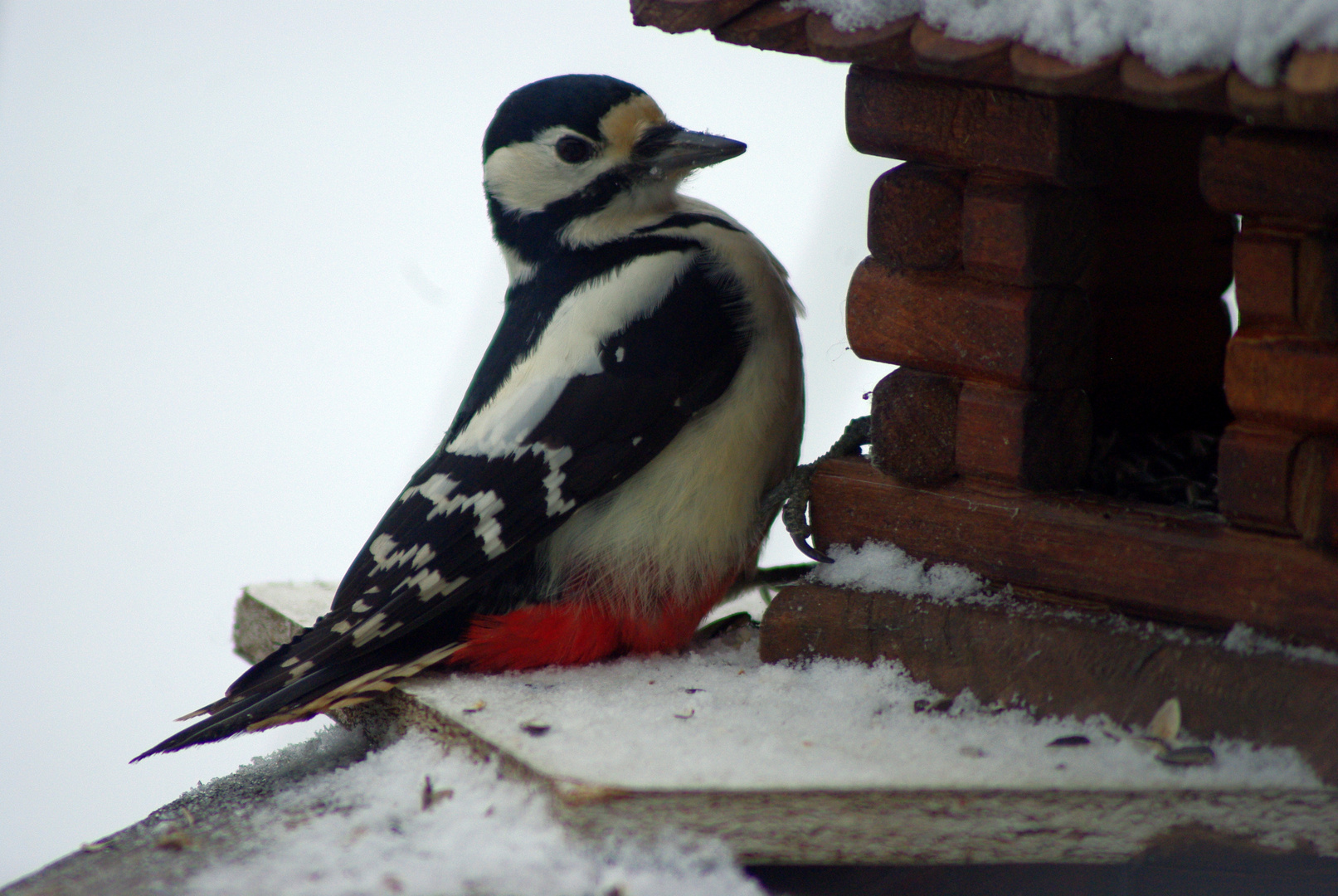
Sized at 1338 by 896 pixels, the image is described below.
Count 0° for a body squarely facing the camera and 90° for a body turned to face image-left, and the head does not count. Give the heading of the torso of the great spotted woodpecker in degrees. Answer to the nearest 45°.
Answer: approximately 270°

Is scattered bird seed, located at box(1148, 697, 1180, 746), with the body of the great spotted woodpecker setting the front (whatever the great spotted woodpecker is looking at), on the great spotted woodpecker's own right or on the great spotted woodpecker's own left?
on the great spotted woodpecker's own right
